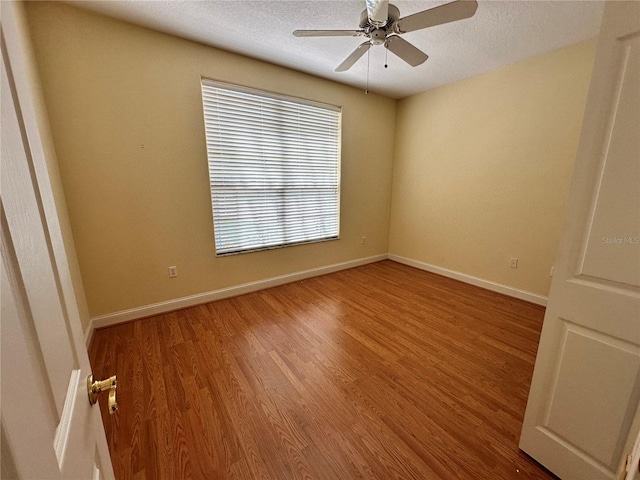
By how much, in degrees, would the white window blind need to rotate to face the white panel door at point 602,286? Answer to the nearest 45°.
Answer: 0° — it already faces it

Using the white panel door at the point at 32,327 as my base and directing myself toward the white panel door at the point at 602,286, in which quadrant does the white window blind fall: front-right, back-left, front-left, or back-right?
front-left

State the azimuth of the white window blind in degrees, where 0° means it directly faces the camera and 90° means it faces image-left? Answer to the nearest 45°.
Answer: approximately 315°

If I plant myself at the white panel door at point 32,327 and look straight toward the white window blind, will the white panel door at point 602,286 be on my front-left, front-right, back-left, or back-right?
front-right

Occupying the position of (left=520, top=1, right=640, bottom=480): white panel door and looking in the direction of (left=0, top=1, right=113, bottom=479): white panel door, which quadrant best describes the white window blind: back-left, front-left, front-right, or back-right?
front-right

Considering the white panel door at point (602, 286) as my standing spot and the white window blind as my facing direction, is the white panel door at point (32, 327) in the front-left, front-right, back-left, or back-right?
front-left

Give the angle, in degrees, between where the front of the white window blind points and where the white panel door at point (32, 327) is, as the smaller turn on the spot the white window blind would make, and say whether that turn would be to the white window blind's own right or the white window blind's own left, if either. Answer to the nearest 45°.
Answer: approximately 45° to the white window blind's own right
